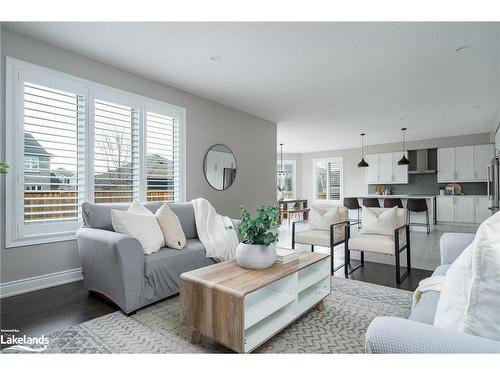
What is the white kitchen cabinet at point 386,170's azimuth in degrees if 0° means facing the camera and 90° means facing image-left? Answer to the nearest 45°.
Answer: approximately 0°

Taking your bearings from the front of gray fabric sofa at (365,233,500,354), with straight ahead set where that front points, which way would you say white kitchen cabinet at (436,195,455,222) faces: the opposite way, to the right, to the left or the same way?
to the left

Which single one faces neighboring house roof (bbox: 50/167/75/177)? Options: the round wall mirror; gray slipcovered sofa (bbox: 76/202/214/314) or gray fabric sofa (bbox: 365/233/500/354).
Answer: gray fabric sofa (bbox: 365/233/500/354)

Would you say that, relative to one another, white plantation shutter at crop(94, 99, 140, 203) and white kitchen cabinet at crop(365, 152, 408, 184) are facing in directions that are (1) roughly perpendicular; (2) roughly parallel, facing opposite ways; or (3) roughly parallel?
roughly perpendicular

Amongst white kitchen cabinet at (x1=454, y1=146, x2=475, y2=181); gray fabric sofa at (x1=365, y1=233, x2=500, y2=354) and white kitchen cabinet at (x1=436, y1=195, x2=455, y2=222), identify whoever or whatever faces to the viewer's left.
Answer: the gray fabric sofa

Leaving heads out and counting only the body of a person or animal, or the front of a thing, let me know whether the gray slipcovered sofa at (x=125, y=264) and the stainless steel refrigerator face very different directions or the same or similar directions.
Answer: very different directions

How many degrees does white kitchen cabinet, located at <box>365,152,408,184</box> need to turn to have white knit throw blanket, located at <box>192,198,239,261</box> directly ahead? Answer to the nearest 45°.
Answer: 0° — it already faces it

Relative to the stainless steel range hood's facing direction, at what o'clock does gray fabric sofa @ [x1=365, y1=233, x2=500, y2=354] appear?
The gray fabric sofa is roughly at 12 o'clock from the stainless steel range hood.

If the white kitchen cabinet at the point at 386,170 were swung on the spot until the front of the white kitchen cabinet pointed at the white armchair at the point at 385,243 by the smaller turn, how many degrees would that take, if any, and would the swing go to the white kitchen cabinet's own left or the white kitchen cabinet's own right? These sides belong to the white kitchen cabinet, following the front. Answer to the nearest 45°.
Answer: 0° — it already faces it
